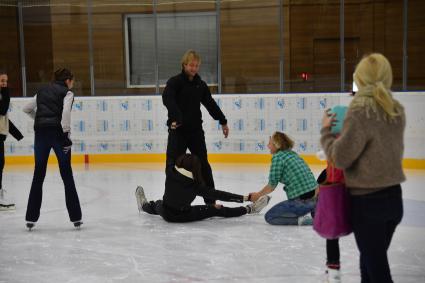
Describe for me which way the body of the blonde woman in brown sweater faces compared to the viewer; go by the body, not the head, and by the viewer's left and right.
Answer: facing away from the viewer and to the left of the viewer

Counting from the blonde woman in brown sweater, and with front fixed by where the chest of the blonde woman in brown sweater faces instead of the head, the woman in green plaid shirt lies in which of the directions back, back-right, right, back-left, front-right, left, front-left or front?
front-right

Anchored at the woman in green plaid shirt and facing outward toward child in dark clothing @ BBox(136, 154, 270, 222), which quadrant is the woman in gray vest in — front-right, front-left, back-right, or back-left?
front-left

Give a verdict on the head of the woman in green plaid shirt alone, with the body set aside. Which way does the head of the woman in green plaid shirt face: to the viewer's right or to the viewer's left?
to the viewer's left

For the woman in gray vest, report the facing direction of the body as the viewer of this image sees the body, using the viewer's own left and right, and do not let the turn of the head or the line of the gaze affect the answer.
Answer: facing away from the viewer and to the right of the viewer

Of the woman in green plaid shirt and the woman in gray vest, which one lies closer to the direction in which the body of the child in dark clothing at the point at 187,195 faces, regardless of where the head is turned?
the woman in green plaid shirt

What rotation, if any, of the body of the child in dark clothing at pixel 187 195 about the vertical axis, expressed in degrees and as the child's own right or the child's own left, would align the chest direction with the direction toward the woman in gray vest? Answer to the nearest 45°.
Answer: approximately 135° to the child's own left

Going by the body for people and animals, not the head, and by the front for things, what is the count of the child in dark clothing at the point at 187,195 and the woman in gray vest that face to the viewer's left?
0

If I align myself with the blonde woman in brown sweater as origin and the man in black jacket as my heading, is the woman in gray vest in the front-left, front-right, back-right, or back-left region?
front-left

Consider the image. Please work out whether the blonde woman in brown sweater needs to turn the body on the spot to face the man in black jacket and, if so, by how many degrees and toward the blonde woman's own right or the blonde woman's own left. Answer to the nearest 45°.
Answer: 0° — they already face them

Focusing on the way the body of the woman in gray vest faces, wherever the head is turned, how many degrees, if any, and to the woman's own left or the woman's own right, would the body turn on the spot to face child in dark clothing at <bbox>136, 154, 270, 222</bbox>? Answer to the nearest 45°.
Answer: approximately 45° to the woman's own right

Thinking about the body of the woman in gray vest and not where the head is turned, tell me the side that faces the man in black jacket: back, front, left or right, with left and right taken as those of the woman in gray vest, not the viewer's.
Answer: right

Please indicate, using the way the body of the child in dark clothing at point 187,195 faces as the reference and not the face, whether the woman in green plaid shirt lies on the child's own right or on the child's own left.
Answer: on the child's own right

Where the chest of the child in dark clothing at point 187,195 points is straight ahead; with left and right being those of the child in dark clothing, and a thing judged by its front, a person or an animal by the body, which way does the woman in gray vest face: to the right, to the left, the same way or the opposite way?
the same way

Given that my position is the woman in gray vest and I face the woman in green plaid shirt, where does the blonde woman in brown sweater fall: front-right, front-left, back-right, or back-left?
front-right
